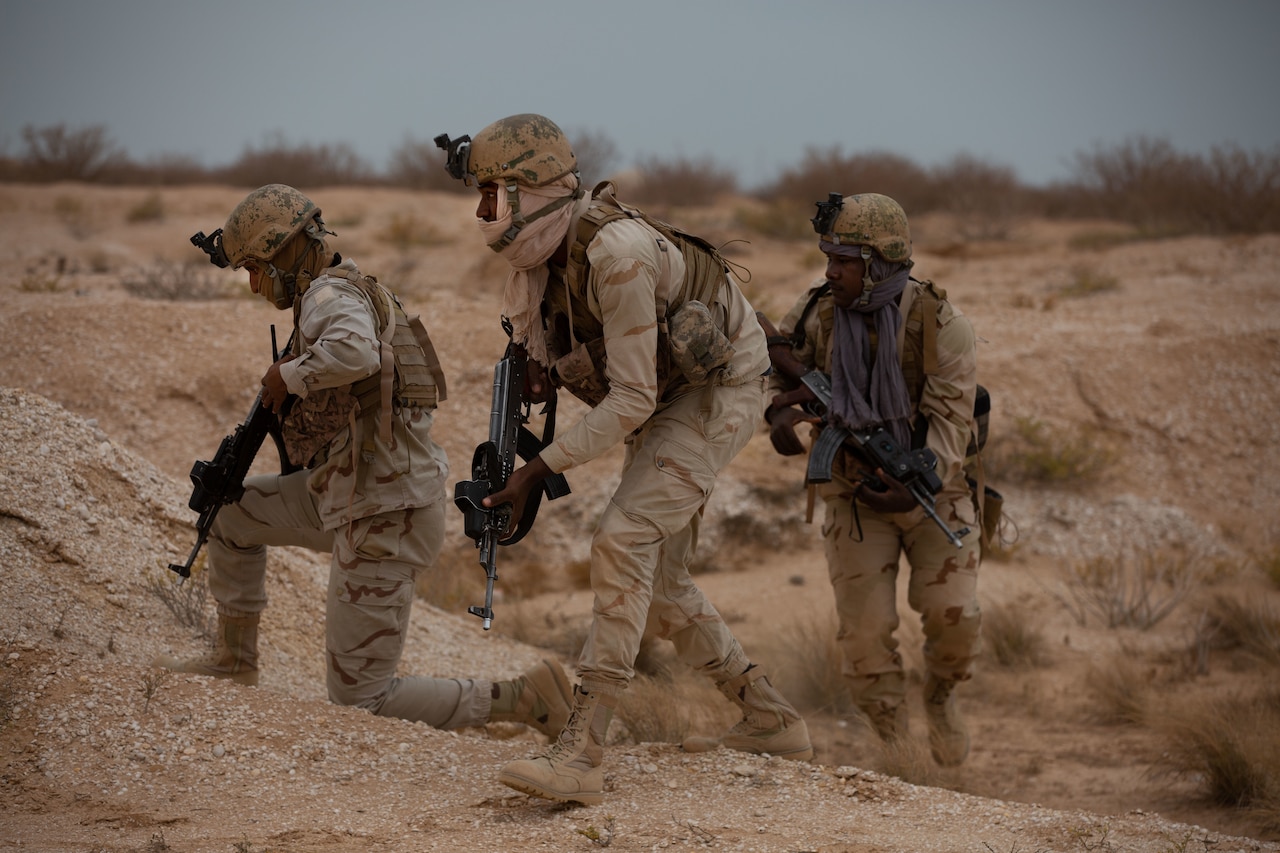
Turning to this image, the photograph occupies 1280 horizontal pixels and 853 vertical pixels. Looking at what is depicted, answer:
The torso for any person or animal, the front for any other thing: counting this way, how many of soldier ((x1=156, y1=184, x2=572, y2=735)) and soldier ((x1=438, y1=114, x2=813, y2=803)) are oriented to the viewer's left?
2

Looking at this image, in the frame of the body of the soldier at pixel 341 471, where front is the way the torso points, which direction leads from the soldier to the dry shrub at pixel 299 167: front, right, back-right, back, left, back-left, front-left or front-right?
right

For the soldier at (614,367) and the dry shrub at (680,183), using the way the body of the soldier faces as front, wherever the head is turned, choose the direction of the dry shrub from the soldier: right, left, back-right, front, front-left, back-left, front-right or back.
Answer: right

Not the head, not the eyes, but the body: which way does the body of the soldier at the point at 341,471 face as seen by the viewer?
to the viewer's left

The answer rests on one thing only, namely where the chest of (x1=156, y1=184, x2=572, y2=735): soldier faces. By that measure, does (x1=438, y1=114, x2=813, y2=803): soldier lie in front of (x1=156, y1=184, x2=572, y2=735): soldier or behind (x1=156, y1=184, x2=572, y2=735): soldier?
behind

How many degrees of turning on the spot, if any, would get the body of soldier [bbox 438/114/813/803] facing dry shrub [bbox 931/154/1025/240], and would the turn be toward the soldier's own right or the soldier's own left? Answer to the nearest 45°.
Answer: approximately 90° to the soldier's own right

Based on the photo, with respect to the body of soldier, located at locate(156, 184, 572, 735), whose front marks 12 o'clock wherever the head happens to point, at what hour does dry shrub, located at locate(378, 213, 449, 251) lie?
The dry shrub is roughly at 3 o'clock from the soldier.

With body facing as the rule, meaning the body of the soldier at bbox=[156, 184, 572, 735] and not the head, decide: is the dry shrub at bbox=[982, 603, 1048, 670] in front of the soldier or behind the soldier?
behind

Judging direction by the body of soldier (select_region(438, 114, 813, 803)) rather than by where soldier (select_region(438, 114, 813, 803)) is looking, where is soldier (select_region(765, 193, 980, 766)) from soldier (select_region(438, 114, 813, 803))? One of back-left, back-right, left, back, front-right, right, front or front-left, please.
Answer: back-right

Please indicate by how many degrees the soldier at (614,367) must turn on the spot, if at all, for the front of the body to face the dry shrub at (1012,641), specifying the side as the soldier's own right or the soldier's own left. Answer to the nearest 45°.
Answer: approximately 135° to the soldier's own right

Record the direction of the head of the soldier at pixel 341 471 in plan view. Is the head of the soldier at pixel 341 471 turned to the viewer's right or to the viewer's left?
to the viewer's left

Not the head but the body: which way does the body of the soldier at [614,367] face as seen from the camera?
to the viewer's left

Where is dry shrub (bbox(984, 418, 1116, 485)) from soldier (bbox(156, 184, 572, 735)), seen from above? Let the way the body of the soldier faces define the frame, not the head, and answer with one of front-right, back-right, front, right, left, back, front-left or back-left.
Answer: back-right
